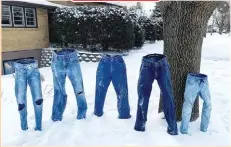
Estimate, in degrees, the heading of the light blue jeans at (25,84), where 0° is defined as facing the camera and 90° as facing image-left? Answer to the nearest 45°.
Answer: approximately 0°

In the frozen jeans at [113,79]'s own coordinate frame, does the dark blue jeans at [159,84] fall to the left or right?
on its left

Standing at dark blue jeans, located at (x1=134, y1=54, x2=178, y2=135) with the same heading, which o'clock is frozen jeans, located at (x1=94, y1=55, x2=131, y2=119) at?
The frozen jeans is roughly at 4 o'clock from the dark blue jeans.

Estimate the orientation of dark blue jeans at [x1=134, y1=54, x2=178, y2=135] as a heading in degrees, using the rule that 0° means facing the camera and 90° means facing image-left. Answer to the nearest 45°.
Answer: approximately 0°

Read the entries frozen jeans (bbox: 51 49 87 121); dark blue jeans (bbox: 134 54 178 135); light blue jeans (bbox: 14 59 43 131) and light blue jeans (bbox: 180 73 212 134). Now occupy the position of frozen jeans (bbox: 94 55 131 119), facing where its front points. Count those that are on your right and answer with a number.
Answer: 2

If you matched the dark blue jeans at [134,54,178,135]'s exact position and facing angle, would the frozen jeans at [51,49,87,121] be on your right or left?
on your right

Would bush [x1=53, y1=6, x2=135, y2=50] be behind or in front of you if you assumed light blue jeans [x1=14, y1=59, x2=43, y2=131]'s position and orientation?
behind
